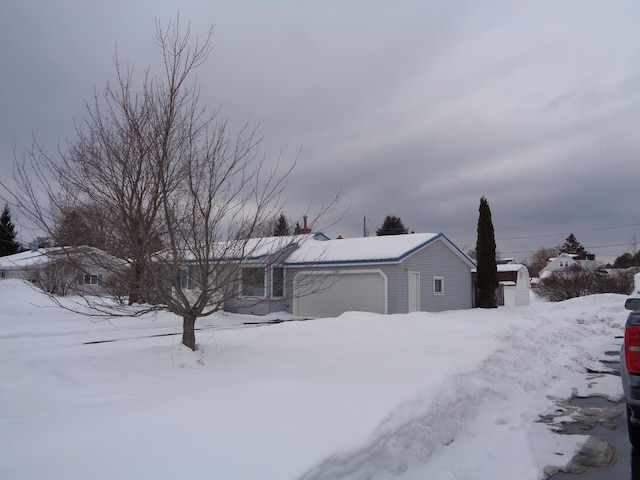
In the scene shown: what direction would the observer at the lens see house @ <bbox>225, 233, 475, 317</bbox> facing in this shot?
facing the viewer and to the left of the viewer

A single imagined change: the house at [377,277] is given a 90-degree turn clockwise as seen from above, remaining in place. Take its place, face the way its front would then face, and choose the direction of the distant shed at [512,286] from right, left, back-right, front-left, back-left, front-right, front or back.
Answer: right

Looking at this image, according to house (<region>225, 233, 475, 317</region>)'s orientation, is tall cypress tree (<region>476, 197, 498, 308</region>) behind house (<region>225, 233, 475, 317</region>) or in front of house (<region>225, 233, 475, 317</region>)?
behind
